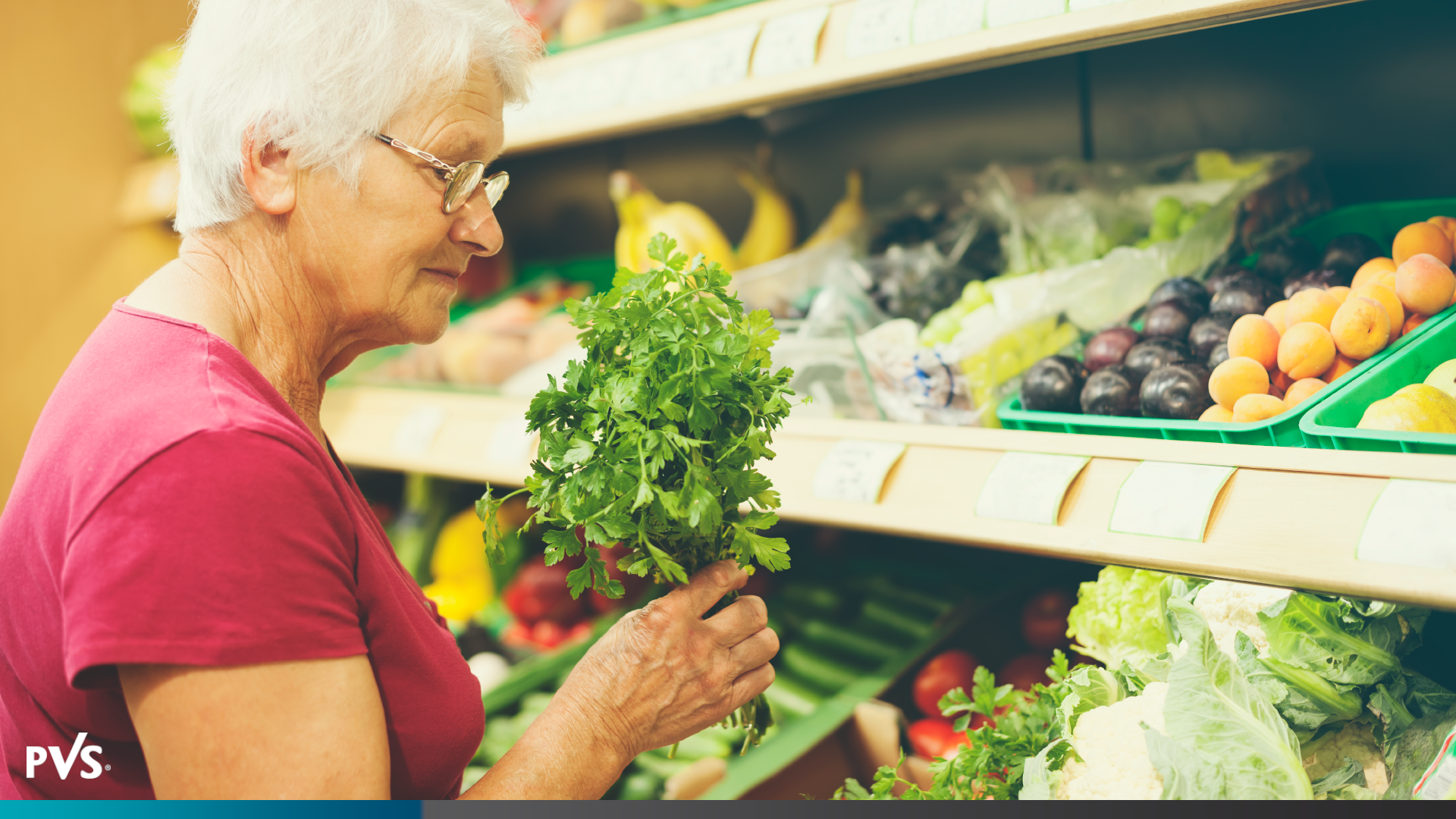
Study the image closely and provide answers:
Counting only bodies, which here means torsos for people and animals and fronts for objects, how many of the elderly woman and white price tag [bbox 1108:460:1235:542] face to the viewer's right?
1

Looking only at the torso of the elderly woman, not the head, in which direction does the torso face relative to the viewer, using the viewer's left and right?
facing to the right of the viewer

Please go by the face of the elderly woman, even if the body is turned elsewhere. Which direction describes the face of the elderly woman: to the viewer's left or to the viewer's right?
to the viewer's right

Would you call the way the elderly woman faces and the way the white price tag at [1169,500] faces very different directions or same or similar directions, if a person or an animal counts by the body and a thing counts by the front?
very different directions

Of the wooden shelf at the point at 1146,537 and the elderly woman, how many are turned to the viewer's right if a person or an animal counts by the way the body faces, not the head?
1

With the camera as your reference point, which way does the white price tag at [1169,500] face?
facing the viewer and to the left of the viewer

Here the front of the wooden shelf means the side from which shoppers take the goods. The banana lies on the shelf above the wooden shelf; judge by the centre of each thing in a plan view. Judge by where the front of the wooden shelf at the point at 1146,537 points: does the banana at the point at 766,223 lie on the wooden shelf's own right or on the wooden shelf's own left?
on the wooden shelf's own right
